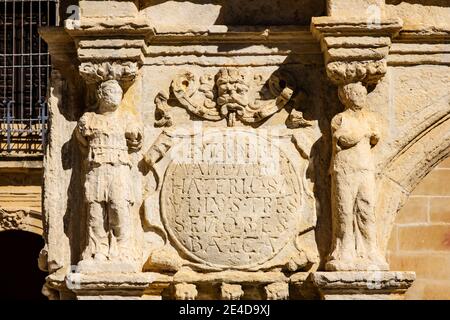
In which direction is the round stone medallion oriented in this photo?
toward the camera

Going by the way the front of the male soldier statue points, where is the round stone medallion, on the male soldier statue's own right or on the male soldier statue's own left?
on the male soldier statue's own left

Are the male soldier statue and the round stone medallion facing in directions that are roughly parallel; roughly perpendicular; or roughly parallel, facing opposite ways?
roughly parallel

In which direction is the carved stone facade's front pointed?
toward the camera

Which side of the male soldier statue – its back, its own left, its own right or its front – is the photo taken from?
front

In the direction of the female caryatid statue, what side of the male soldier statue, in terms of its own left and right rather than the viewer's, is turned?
left

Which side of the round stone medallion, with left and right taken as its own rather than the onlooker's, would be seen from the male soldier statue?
right

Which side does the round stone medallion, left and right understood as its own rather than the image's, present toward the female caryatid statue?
left

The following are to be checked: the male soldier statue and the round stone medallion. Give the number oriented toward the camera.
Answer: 2
